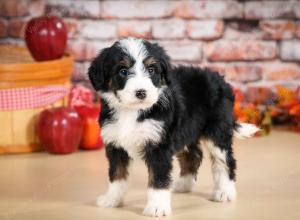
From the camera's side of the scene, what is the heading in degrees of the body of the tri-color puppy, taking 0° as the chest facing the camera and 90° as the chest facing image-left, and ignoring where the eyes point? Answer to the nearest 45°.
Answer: approximately 45°

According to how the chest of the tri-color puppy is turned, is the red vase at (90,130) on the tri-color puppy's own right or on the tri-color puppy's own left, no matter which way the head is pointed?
on the tri-color puppy's own right

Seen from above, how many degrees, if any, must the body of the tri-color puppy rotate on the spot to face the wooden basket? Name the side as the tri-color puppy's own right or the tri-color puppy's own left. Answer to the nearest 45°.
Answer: approximately 90° to the tri-color puppy's own right

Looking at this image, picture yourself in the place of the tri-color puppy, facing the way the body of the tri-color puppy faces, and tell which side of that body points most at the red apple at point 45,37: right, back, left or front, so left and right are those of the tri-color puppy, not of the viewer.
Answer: right
